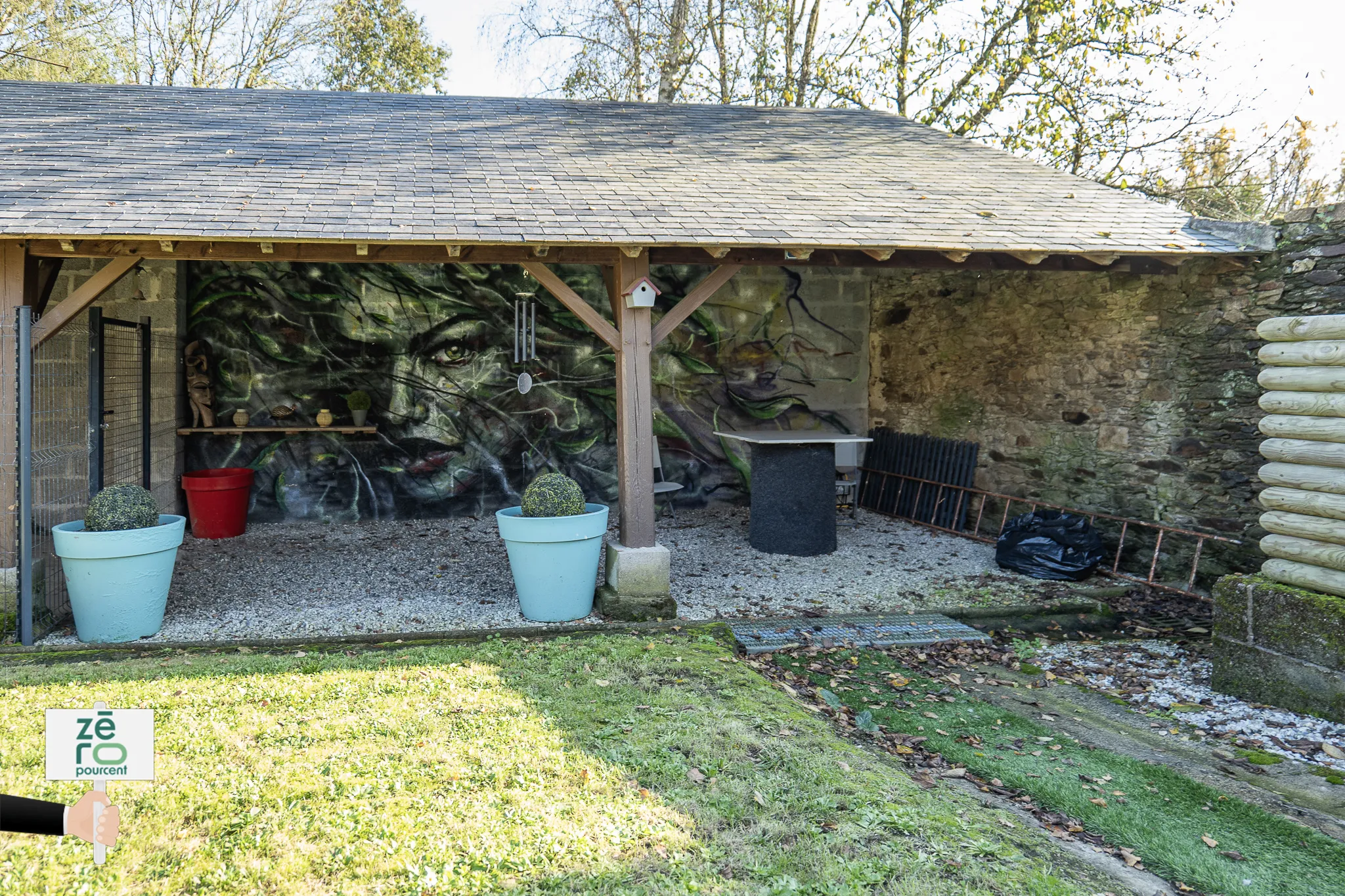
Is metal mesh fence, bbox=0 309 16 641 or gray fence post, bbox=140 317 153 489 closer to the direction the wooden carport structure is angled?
the metal mesh fence

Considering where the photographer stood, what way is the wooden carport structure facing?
facing the viewer

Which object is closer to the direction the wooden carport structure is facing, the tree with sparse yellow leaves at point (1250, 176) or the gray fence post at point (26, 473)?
the gray fence post

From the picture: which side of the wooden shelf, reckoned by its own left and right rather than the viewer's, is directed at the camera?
front

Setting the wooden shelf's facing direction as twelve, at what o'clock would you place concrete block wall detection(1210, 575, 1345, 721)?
The concrete block wall is roughly at 11 o'clock from the wooden shelf.

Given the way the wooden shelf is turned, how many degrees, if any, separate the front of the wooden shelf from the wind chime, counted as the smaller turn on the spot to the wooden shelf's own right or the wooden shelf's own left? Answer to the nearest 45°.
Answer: approximately 90° to the wooden shelf's own left

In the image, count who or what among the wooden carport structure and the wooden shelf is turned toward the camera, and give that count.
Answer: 2
